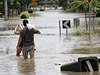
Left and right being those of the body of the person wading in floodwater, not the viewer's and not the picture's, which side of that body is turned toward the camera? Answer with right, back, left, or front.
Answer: back
